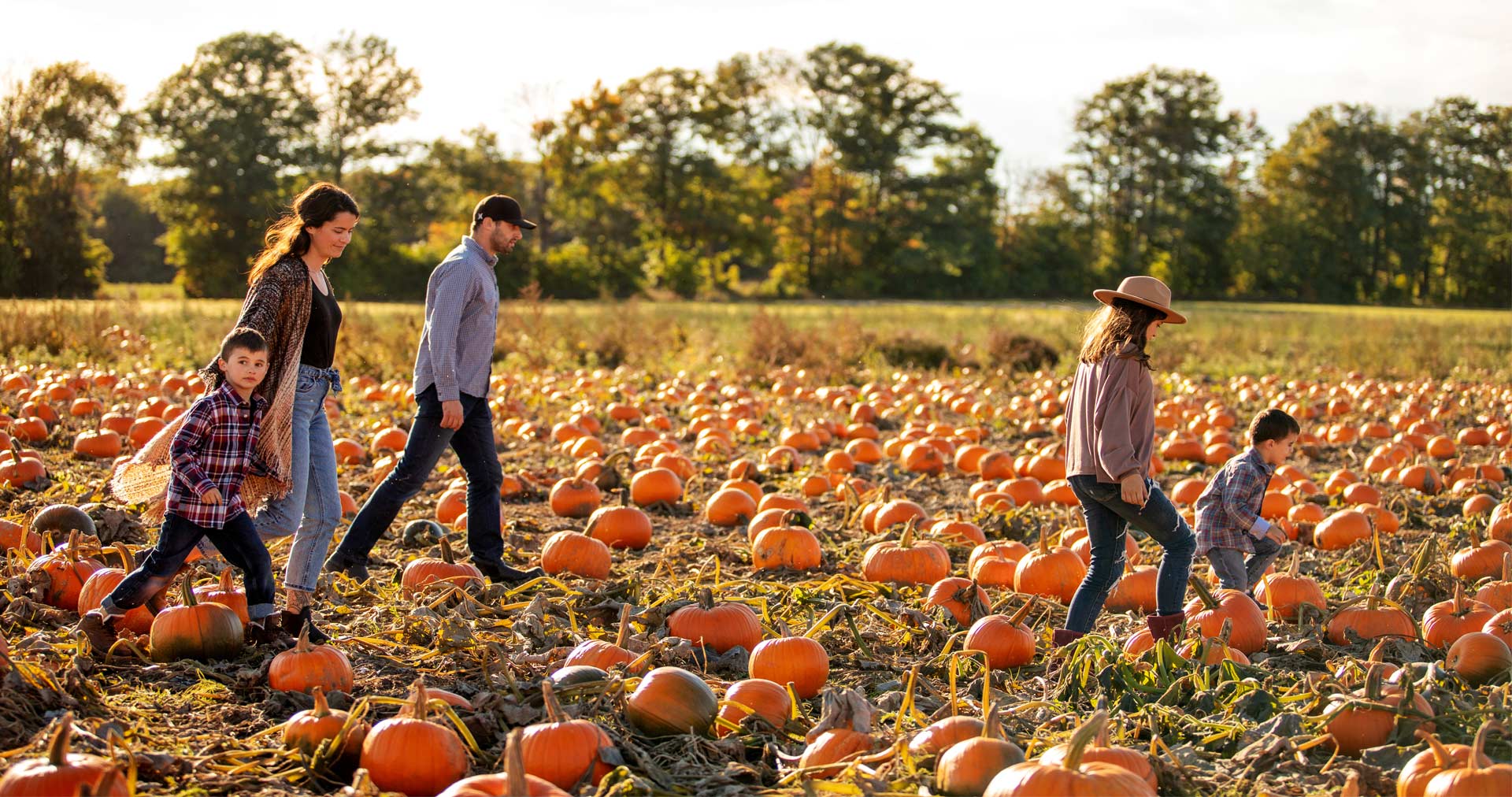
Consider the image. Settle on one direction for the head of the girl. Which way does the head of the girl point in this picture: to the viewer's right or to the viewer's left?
to the viewer's right

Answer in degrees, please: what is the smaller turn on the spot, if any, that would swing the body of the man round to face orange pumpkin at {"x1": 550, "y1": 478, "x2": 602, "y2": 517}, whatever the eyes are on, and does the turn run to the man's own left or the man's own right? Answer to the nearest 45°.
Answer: approximately 90° to the man's own left

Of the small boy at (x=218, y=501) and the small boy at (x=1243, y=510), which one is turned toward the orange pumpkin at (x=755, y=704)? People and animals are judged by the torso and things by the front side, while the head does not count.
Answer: the small boy at (x=218, y=501)

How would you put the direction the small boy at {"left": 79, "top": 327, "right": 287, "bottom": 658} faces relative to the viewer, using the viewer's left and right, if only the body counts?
facing the viewer and to the right of the viewer

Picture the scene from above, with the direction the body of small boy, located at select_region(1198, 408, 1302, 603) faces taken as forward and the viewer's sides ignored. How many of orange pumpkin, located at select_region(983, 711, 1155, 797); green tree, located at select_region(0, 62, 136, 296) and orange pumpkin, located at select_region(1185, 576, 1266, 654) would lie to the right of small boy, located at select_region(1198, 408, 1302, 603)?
2

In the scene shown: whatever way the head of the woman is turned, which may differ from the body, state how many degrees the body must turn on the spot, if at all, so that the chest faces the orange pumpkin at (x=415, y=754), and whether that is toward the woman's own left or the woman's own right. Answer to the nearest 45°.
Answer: approximately 45° to the woman's own right

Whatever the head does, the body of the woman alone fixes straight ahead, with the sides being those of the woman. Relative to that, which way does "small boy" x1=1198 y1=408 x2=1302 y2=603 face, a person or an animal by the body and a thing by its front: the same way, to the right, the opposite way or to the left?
the same way

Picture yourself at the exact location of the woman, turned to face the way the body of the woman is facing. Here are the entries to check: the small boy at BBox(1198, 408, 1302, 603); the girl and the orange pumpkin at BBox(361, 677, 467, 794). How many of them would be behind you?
0

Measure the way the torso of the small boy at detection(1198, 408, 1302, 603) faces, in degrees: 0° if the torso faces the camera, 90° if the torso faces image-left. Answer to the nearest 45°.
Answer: approximately 270°

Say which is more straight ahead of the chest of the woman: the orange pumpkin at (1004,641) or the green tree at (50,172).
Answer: the orange pumpkin

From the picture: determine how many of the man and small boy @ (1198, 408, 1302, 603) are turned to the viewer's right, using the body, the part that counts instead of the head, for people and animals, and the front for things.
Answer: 2

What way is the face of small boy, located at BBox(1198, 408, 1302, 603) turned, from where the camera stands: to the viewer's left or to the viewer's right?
to the viewer's right

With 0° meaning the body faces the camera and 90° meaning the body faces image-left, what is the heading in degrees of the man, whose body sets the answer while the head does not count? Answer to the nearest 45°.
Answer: approximately 270°

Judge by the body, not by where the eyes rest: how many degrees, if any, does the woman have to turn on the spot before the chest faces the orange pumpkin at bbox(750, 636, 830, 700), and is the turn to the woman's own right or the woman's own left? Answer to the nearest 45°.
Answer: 0° — they already face it

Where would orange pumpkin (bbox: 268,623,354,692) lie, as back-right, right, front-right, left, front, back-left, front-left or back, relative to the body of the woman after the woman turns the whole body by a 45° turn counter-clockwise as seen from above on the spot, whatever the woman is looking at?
right
